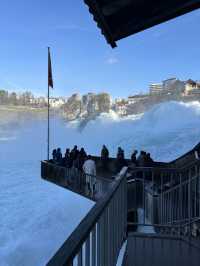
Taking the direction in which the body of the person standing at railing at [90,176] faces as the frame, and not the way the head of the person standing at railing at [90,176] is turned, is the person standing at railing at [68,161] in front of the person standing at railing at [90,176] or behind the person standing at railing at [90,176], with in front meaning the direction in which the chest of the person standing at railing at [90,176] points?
in front

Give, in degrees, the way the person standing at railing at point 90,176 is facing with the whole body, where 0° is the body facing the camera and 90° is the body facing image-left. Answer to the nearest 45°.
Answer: approximately 180°
